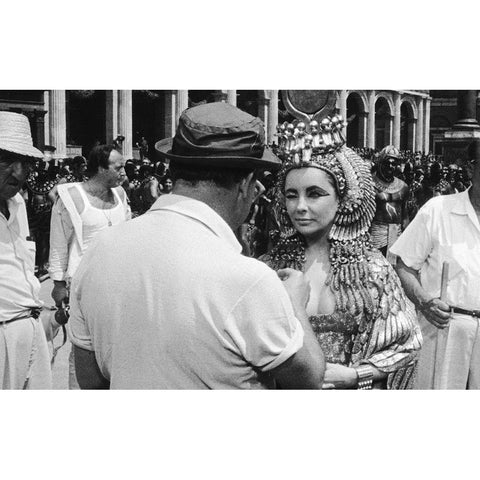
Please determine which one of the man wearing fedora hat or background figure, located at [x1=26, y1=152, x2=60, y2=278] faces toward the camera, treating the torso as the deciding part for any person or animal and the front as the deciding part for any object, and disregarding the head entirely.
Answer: the background figure

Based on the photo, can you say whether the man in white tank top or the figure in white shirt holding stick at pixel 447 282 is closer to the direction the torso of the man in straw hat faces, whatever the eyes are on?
the figure in white shirt holding stick

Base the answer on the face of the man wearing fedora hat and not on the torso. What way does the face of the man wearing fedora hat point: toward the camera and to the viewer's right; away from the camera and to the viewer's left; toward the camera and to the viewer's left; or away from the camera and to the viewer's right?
away from the camera and to the viewer's right

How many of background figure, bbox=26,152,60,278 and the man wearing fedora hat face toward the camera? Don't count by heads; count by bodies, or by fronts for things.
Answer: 1

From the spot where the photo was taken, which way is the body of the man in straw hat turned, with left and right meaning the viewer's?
facing the viewer and to the right of the viewer

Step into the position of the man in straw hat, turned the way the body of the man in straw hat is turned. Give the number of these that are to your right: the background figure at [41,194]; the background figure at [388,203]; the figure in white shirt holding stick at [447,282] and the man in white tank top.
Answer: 0

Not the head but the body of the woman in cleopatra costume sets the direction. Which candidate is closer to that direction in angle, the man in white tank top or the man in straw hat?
the man in straw hat

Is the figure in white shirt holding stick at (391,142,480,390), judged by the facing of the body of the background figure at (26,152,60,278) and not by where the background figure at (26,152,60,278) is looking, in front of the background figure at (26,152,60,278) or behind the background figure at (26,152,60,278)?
in front

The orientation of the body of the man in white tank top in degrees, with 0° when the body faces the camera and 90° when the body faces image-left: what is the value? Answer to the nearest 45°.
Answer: approximately 315°

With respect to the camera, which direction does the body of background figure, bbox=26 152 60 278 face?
toward the camera

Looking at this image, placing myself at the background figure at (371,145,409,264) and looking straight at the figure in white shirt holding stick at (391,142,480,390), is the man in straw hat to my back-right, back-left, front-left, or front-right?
front-right

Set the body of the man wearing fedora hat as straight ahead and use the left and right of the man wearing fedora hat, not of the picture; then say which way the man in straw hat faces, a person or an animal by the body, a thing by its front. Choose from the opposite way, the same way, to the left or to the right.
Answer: to the right

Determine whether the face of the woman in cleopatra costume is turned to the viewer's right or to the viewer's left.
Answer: to the viewer's left
